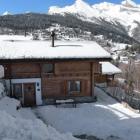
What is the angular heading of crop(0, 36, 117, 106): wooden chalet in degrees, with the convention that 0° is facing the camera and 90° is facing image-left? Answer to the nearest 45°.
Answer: approximately 0°
